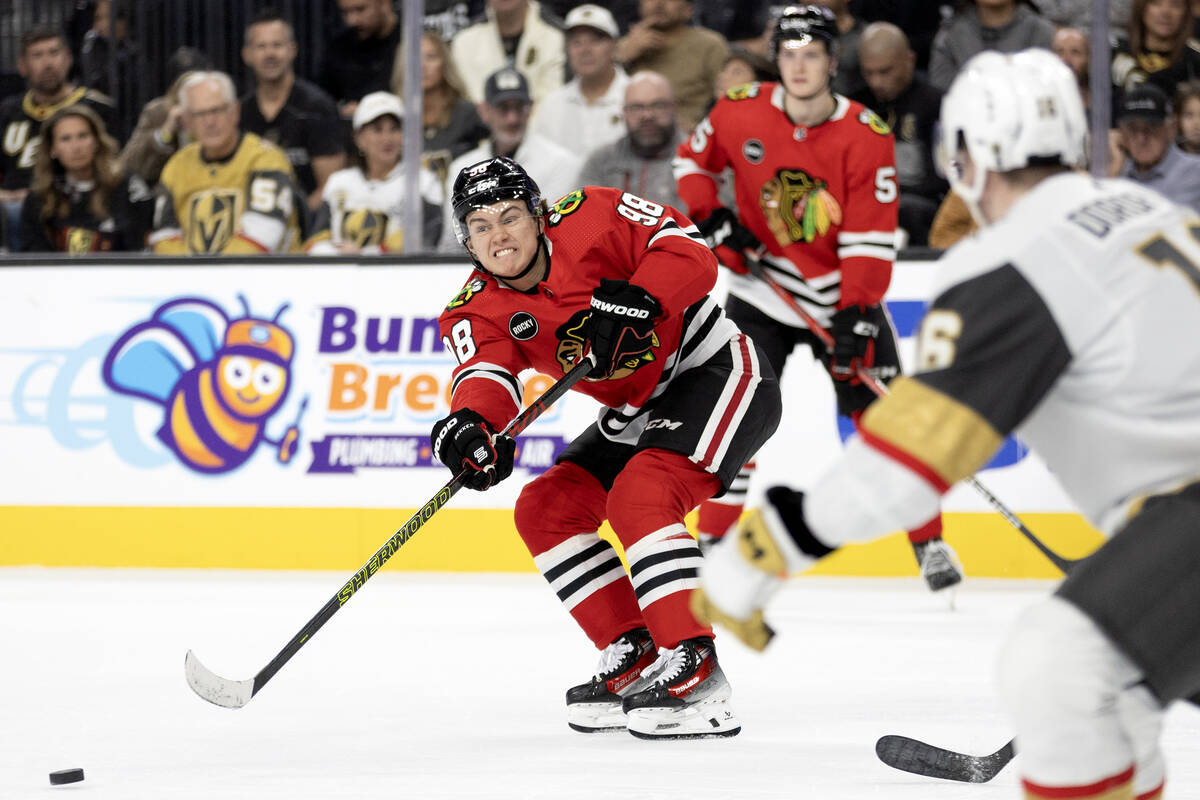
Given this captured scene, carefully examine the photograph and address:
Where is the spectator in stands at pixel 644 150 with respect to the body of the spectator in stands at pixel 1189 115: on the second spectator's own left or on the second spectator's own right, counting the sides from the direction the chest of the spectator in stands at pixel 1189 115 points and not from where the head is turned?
on the second spectator's own right

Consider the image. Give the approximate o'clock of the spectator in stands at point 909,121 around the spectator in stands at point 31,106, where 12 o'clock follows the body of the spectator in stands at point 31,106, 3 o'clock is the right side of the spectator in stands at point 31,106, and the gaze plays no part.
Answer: the spectator in stands at point 909,121 is roughly at 10 o'clock from the spectator in stands at point 31,106.

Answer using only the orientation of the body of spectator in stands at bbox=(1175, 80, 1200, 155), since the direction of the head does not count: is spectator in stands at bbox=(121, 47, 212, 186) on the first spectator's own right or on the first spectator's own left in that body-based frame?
on the first spectator's own right

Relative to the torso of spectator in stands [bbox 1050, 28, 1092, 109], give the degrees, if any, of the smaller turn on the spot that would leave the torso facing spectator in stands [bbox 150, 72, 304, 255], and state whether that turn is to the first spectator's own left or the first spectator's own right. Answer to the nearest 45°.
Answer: approximately 90° to the first spectator's own right

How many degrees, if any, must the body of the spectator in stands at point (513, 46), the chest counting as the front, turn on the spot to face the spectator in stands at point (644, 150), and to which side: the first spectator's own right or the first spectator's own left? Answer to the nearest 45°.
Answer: approximately 45° to the first spectator's own left

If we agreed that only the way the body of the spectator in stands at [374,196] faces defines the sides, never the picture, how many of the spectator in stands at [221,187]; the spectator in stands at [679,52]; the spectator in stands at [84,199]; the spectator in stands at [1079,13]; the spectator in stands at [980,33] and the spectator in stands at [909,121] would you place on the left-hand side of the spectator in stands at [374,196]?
4

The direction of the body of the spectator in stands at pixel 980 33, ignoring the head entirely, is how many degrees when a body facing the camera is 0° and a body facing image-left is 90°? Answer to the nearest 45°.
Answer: approximately 0°
